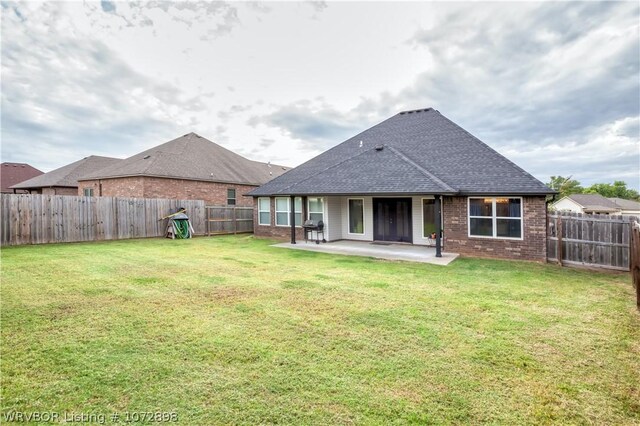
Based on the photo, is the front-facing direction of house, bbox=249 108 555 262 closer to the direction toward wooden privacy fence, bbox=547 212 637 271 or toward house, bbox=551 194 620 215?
the house

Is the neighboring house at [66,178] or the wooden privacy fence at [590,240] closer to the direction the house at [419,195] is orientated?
the neighboring house

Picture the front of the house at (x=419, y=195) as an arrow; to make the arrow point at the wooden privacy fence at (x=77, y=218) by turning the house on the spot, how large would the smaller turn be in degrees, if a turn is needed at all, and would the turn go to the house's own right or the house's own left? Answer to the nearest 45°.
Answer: approximately 90° to the house's own left

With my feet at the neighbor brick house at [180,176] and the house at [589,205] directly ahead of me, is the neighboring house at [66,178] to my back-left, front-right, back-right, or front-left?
back-left

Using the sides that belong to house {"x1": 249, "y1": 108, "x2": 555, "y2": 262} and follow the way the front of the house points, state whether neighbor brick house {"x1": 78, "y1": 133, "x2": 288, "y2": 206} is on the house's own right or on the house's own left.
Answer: on the house's own left

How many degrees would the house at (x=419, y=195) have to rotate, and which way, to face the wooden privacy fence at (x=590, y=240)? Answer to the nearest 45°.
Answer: approximately 135° to its right

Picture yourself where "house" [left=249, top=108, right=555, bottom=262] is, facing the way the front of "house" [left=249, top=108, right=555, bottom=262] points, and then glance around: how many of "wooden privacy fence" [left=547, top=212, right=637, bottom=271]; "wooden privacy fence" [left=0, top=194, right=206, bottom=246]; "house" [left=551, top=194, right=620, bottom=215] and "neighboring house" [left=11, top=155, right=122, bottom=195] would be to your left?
2

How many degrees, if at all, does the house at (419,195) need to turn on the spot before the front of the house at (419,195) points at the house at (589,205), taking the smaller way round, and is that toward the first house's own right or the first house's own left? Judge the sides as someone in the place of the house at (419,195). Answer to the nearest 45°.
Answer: approximately 45° to the first house's own right

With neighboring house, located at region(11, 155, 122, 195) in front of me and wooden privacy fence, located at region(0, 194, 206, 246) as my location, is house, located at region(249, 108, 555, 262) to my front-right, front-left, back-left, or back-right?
back-right

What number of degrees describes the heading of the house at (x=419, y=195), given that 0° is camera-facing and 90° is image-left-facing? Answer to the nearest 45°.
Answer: approximately 180°

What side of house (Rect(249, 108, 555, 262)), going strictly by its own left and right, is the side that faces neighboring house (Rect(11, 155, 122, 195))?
left
